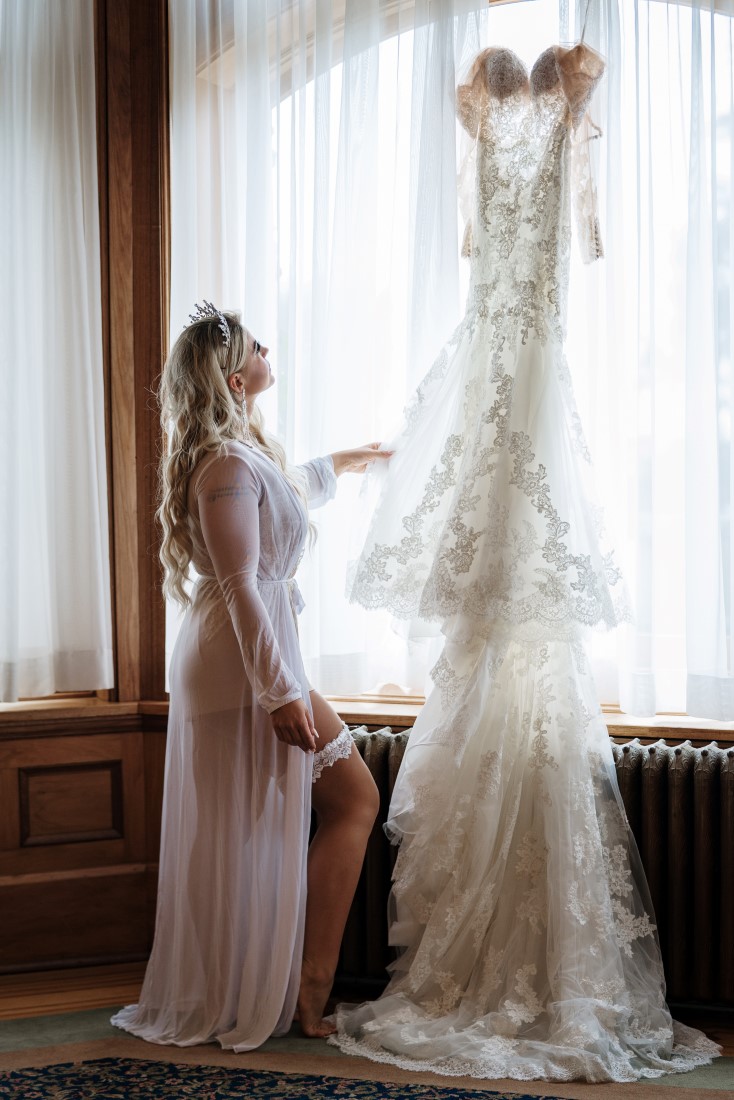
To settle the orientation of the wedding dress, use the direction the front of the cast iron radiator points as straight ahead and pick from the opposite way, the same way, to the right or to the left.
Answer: the same way

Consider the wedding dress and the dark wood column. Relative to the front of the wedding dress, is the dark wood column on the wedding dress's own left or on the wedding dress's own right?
on the wedding dress's own right

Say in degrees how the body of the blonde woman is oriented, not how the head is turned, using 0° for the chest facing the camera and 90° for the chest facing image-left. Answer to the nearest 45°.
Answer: approximately 270°

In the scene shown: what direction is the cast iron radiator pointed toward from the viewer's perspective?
toward the camera

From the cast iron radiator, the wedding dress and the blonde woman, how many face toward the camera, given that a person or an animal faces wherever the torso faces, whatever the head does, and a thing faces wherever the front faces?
2

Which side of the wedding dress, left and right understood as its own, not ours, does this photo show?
front

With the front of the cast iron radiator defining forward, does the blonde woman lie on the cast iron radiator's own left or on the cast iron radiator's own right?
on the cast iron radiator's own right

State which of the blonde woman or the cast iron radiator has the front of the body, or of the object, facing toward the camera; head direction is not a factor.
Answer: the cast iron radiator

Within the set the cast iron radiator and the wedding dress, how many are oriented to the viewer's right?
0
